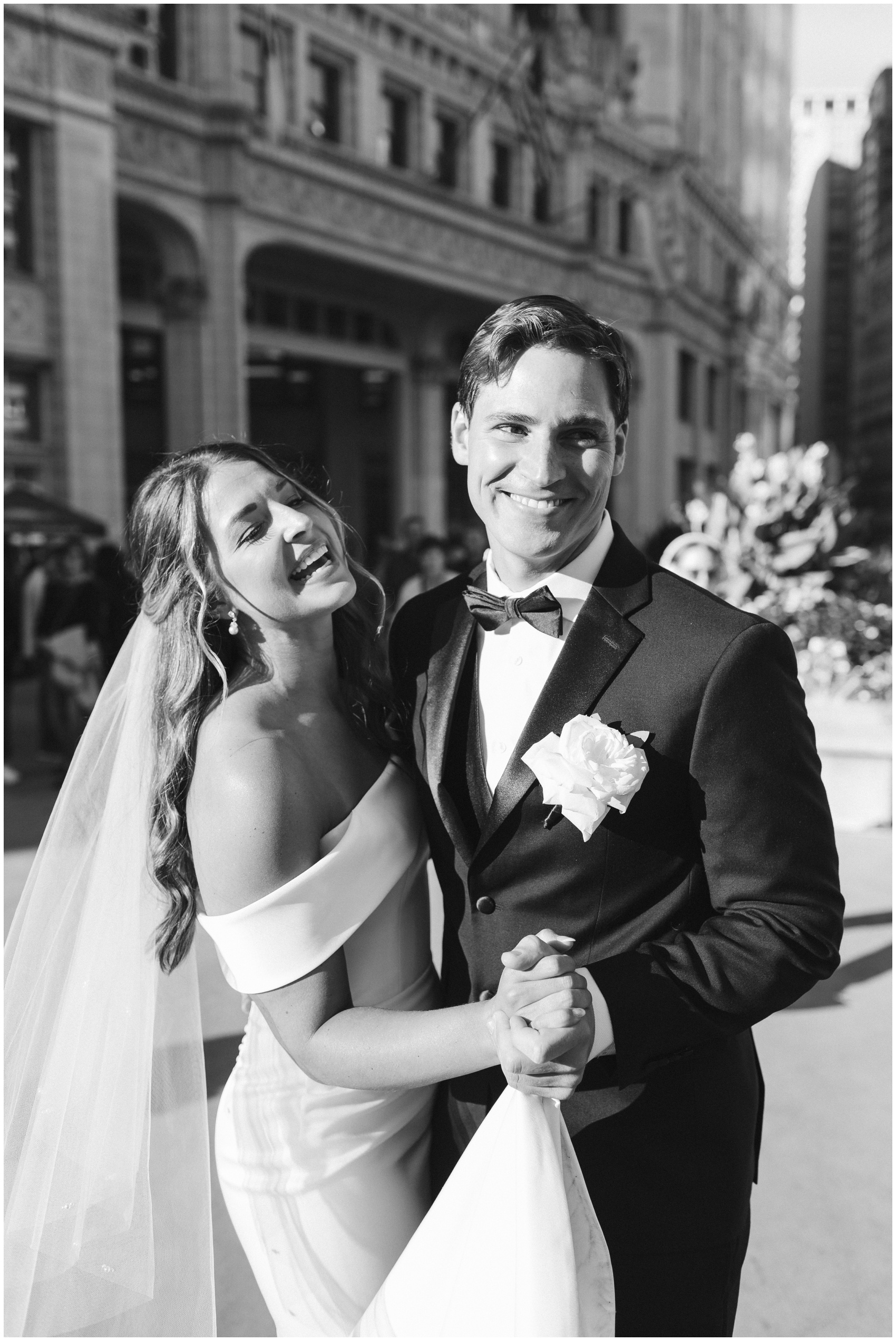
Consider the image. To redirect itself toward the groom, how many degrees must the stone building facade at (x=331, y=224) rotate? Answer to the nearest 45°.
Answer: approximately 45° to its right

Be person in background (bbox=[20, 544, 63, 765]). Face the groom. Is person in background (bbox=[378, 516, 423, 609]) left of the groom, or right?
left

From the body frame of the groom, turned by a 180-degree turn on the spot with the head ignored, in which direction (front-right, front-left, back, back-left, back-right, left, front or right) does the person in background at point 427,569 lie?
front-left

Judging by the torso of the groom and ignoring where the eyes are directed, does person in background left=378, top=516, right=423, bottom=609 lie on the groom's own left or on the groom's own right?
on the groom's own right

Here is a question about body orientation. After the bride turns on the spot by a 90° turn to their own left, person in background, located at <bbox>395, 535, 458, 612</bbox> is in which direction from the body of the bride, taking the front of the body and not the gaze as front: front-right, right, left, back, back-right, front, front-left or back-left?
front-left

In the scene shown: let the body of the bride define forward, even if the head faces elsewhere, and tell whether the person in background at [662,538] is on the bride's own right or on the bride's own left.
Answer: on the bride's own left

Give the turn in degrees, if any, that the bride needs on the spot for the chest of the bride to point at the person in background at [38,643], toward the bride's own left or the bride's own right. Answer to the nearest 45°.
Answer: approximately 135° to the bride's own left

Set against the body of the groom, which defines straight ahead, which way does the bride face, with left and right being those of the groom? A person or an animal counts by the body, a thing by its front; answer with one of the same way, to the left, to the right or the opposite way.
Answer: to the left

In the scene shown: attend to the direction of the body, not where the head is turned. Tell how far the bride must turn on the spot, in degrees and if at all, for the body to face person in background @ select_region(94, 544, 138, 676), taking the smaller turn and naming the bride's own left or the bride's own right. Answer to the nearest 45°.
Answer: approximately 135° to the bride's own left

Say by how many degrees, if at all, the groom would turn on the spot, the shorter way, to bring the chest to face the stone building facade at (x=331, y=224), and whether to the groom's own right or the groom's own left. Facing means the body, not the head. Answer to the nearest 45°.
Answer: approximately 135° to the groom's own right
